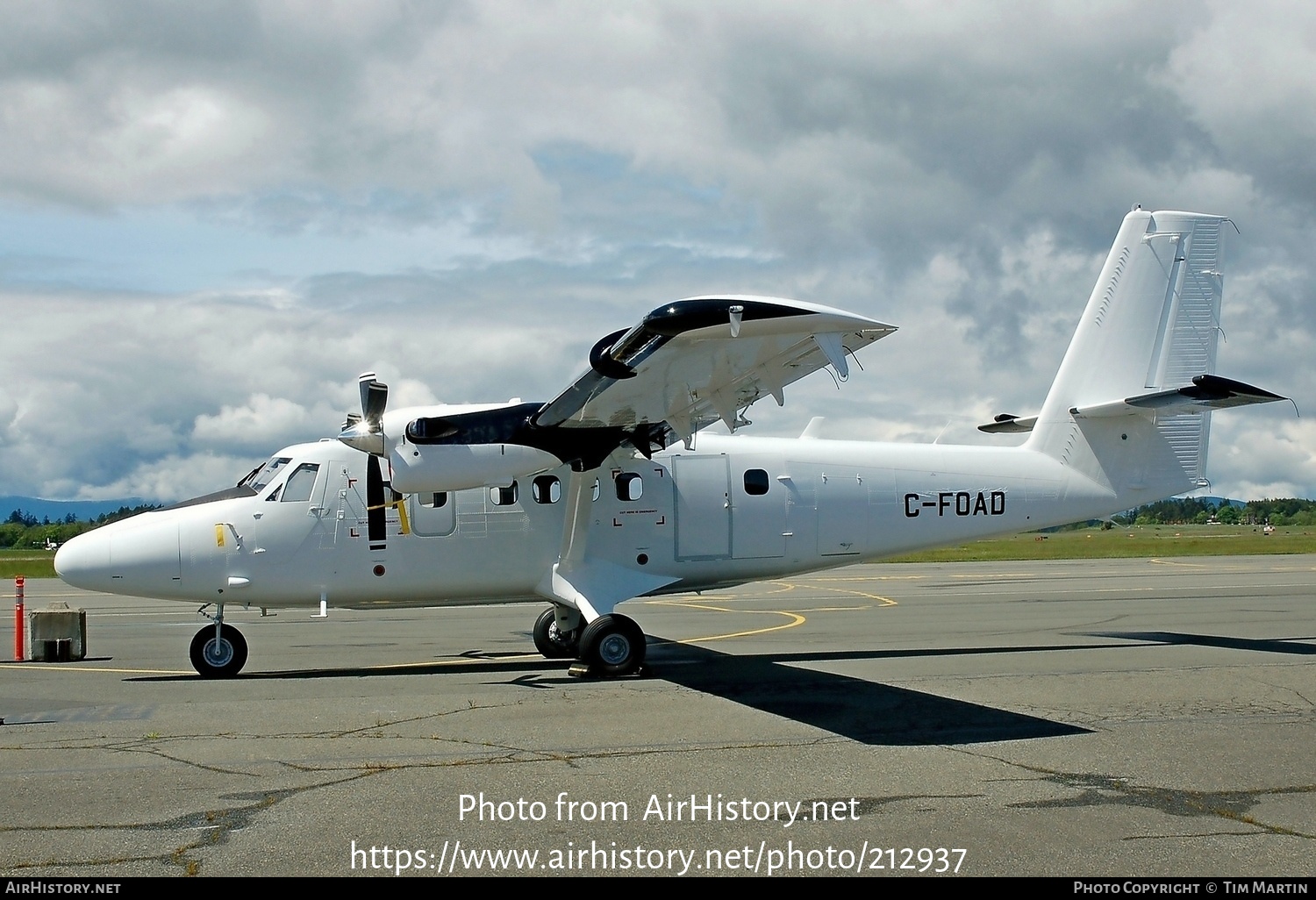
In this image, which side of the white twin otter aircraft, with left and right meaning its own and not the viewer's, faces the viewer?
left
